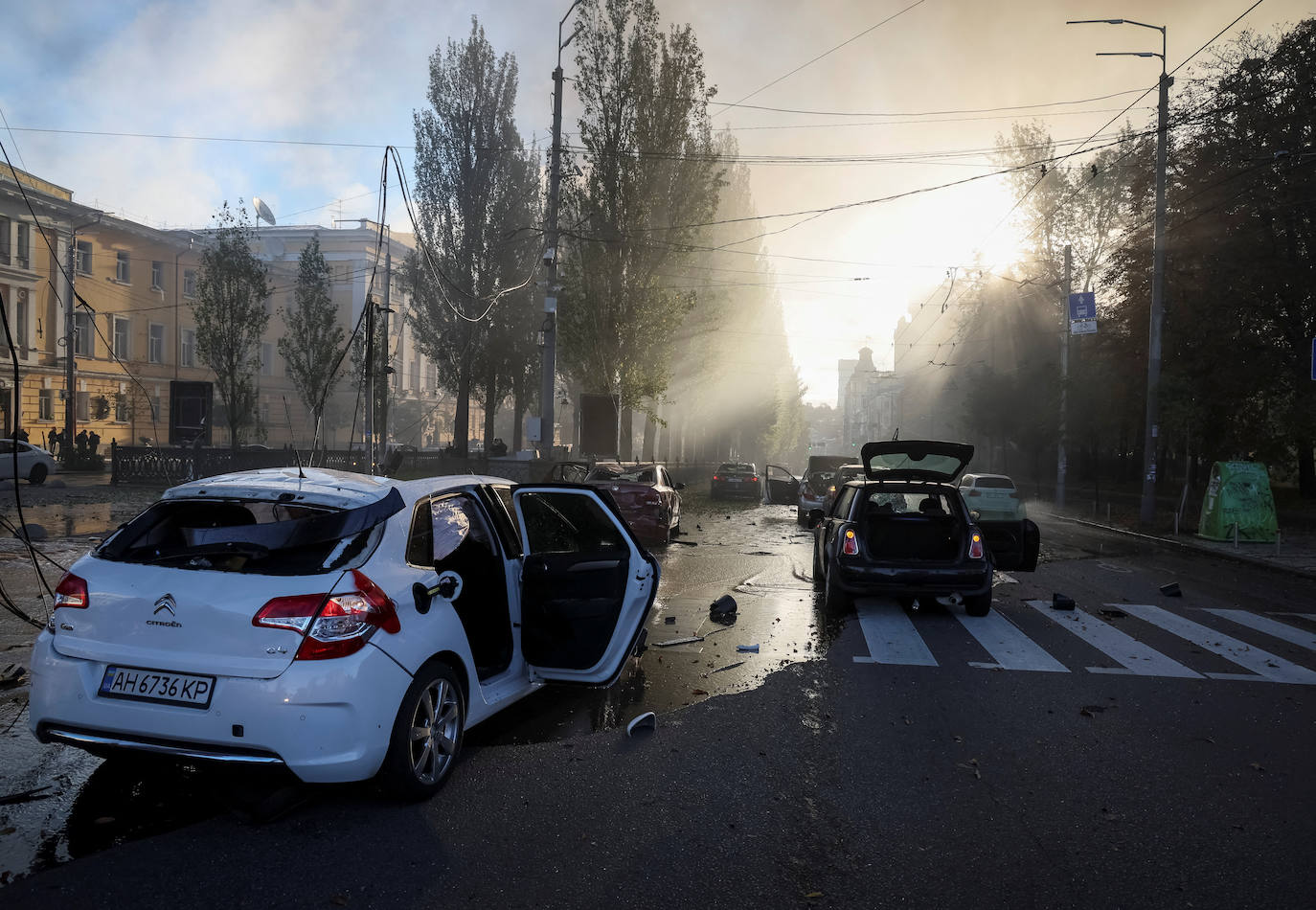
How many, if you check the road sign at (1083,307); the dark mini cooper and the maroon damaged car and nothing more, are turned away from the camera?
2

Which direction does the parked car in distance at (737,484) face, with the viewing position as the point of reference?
facing away from the viewer

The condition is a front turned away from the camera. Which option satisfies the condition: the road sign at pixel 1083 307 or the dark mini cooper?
the dark mini cooper

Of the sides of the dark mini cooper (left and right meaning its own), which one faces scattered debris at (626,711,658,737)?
back

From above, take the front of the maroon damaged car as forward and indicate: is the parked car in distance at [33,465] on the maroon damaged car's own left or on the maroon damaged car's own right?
on the maroon damaged car's own left

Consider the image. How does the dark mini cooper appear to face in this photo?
away from the camera

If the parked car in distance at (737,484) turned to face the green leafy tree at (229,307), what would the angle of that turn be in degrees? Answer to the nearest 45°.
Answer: approximately 90° to its left
